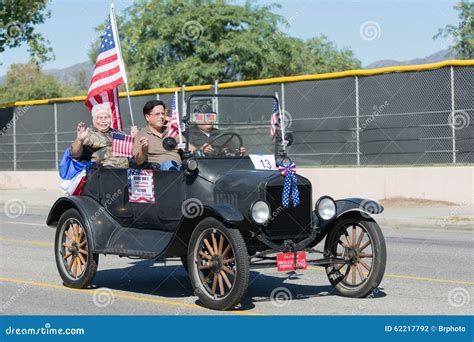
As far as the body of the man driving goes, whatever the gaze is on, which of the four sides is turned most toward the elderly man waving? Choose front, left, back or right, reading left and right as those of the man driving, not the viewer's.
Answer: back

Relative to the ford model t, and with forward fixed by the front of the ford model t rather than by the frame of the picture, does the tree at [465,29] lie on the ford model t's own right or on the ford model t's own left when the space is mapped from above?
on the ford model t's own left

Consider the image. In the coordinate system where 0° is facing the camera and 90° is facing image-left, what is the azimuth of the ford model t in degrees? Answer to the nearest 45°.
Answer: approximately 315°

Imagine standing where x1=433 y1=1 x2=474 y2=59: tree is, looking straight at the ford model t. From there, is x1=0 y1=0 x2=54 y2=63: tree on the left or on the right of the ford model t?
right

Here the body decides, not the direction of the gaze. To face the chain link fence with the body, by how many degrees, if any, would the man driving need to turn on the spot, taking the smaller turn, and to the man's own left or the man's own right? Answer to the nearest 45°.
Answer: approximately 135° to the man's own left

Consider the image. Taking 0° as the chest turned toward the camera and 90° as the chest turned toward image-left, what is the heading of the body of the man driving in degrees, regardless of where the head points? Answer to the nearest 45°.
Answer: approximately 315°

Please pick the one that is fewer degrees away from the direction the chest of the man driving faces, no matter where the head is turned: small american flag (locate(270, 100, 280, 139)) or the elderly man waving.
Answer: the small american flag
